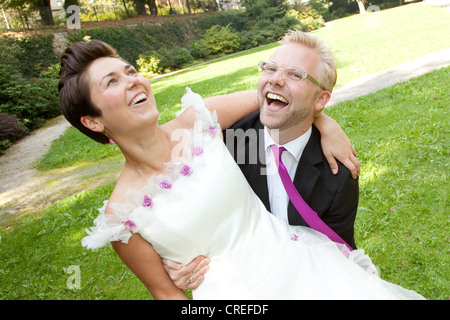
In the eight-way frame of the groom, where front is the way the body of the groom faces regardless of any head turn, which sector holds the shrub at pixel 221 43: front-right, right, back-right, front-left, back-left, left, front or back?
back-right

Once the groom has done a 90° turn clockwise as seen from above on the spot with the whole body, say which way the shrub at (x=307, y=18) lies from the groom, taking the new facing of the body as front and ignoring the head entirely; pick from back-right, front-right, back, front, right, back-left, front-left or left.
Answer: front-right

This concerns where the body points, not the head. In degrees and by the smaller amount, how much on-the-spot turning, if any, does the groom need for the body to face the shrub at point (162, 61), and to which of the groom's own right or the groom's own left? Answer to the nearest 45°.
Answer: approximately 135° to the groom's own right

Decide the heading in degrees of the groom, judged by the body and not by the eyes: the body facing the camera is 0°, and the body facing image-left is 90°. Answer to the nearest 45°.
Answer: approximately 45°
